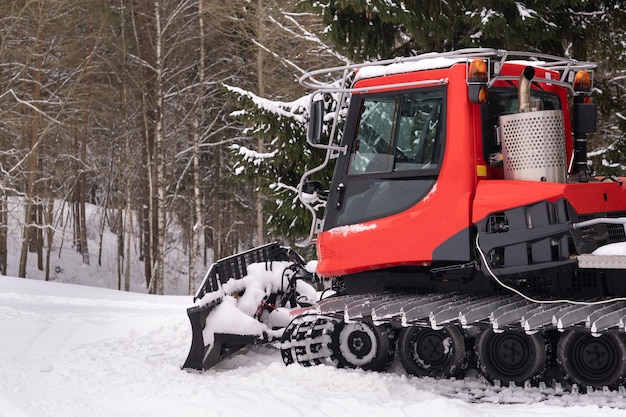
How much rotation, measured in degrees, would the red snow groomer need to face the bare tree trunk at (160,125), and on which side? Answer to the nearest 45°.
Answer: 0° — it already faces it

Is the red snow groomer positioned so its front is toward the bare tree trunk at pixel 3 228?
yes

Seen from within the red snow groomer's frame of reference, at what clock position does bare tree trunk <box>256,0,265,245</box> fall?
The bare tree trunk is roughly at 1 o'clock from the red snow groomer.

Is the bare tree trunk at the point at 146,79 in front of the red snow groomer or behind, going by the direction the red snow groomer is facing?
in front

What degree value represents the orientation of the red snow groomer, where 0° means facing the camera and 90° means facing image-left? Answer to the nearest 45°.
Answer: approximately 135°

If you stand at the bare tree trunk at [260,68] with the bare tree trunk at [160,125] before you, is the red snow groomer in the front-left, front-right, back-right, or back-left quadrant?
back-left
